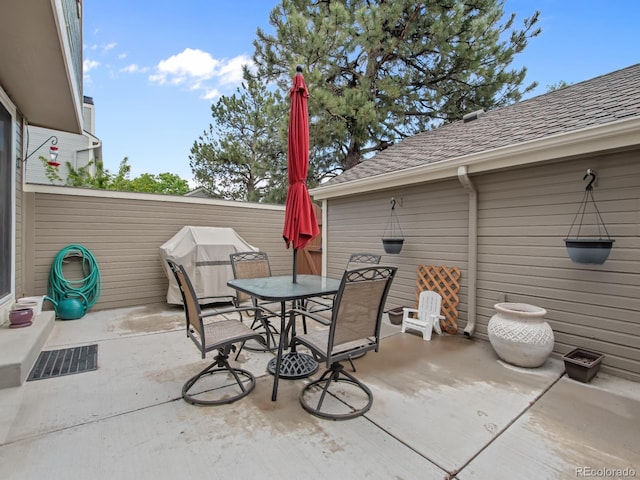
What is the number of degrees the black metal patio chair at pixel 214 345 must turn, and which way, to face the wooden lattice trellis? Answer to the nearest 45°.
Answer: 0° — it already faces it

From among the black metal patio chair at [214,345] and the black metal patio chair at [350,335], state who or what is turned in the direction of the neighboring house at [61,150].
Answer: the black metal patio chair at [350,335]

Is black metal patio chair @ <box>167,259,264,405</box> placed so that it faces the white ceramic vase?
yes

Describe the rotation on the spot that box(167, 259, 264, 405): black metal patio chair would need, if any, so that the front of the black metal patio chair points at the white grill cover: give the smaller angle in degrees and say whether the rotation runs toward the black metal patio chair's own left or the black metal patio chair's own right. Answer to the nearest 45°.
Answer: approximately 90° to the black metal patio chair's own left

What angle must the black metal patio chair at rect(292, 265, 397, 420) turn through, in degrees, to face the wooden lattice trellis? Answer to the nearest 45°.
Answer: approximately 90° to its right

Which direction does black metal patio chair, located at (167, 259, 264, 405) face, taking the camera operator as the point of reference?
facing to the right of the viewer

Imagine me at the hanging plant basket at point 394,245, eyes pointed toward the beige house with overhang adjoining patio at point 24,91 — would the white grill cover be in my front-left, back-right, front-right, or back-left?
front-right

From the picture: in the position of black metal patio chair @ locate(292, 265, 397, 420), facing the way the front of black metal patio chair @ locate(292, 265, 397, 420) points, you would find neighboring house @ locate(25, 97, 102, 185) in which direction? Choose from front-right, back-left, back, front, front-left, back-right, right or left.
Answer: front

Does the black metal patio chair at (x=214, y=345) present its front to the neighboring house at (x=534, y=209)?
yes

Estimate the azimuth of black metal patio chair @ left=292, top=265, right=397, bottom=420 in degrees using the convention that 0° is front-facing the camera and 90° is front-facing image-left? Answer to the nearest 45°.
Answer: approximately 135°

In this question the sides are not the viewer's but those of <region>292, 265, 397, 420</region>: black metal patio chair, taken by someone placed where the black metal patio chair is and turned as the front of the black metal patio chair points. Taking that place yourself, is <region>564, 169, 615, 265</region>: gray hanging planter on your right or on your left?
on your right

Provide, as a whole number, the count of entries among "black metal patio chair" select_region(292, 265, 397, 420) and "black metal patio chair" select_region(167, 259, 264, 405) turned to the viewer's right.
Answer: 1

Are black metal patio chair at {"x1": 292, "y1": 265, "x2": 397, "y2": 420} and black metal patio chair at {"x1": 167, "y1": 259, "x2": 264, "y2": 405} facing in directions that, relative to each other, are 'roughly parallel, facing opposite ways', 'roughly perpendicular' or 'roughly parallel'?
roughly perpendicular

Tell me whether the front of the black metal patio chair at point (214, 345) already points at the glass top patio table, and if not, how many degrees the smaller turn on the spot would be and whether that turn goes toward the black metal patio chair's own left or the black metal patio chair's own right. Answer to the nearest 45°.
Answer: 0° — it already faces it
